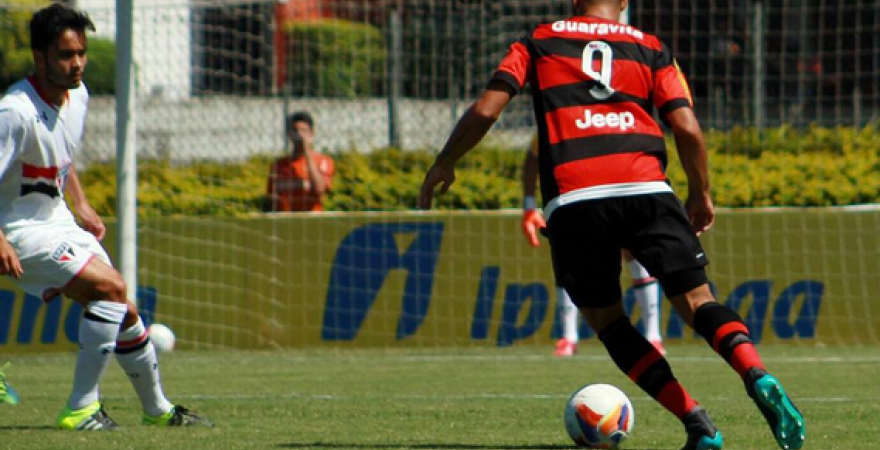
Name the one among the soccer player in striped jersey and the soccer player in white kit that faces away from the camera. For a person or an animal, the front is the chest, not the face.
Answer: the soccer player in striped jersey

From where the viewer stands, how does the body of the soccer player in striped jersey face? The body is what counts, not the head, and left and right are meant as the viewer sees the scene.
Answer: facing away from the viewer

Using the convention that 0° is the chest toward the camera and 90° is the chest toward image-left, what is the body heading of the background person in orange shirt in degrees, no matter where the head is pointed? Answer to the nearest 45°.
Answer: approximately 0°

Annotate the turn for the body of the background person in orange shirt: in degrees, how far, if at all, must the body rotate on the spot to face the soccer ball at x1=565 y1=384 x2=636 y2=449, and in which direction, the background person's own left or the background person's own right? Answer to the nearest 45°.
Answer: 0° — they already face it

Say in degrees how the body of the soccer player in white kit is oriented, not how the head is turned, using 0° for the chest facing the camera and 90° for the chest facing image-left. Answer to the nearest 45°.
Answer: approximately 315°

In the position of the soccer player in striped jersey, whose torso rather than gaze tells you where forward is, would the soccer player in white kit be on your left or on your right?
on your left

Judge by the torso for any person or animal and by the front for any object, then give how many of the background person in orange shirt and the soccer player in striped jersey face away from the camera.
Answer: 1

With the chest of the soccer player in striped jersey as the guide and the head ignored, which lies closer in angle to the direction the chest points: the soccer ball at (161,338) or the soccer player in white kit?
the soccer ball

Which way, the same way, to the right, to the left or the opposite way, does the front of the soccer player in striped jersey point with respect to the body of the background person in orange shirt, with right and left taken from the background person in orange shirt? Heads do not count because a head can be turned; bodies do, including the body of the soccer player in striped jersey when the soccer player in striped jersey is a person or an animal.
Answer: the opposite way

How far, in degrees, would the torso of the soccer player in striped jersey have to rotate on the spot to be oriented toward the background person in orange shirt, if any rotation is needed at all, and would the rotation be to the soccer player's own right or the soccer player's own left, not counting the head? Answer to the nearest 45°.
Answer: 0° — they already face them
